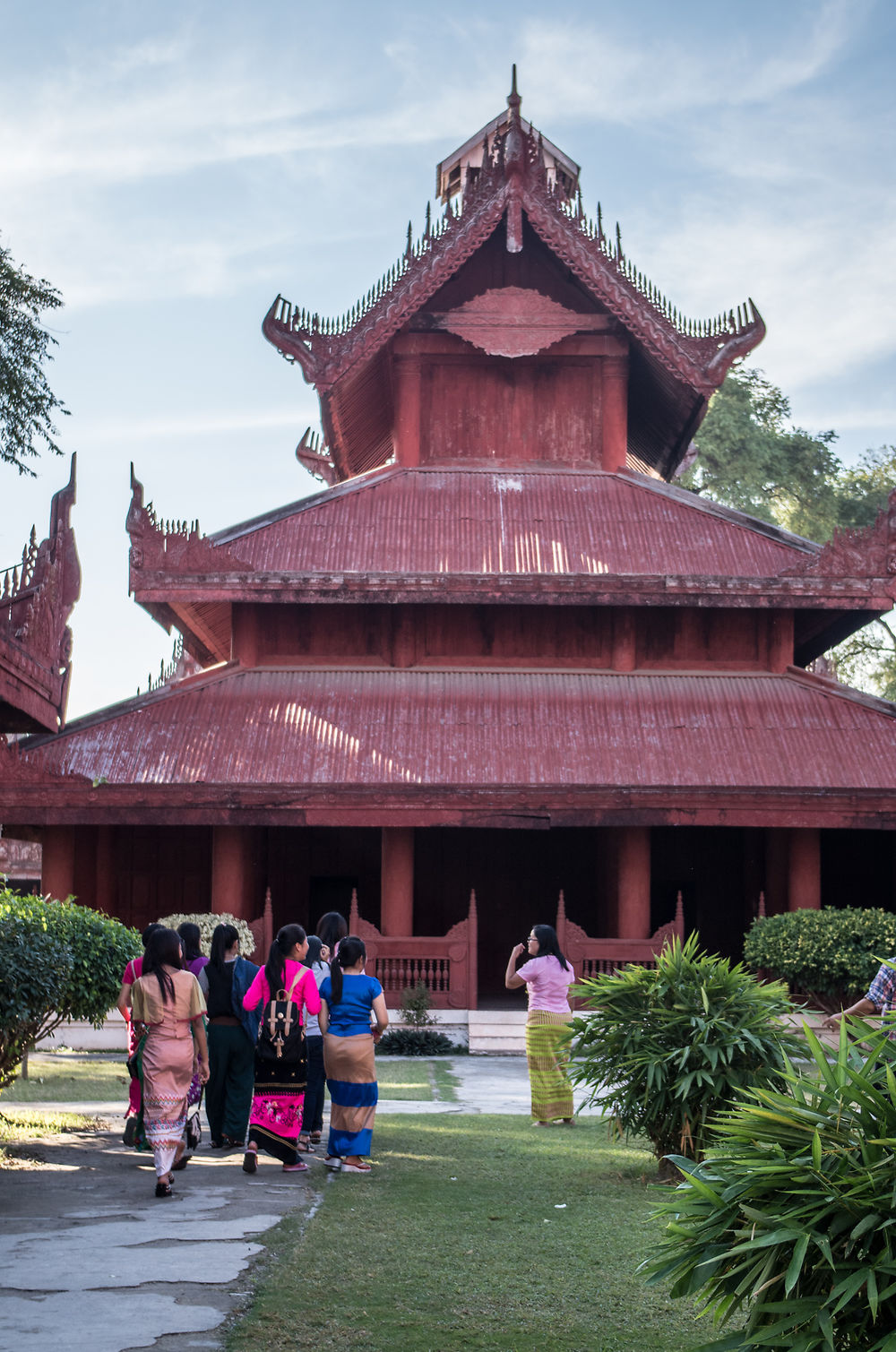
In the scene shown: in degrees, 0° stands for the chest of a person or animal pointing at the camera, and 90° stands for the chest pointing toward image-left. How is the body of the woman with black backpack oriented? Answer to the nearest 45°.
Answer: approximately 225°

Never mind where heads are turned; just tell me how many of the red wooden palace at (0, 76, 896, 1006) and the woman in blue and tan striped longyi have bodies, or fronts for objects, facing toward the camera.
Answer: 1

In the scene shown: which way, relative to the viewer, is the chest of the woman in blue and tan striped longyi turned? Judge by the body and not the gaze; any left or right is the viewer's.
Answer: facing away from the viewer and to the right of the viewer

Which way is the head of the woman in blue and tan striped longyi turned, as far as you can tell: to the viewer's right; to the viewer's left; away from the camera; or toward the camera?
away from the camera

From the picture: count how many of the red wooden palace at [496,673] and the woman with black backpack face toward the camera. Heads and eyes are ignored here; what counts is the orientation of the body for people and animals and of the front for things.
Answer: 1

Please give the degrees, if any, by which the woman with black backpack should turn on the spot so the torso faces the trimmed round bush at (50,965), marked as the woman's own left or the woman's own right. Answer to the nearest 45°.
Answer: approximately 90° to the woman's own left

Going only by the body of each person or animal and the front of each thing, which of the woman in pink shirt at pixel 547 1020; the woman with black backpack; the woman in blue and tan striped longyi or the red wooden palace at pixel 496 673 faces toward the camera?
the red wooden palace
